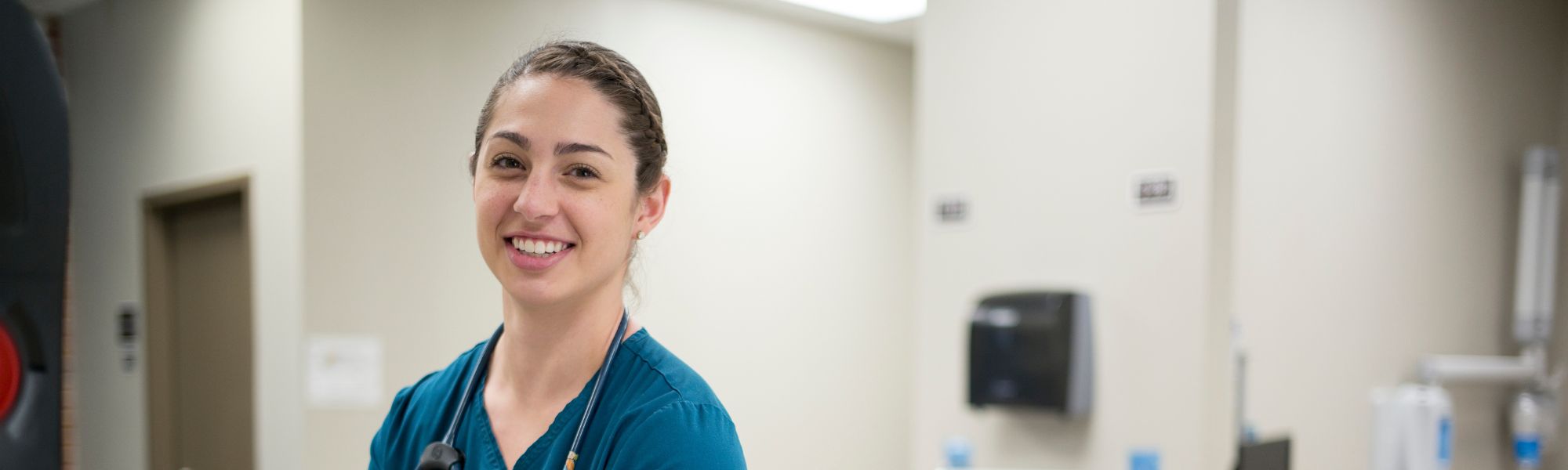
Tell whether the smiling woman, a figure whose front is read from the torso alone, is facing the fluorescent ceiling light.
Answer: no

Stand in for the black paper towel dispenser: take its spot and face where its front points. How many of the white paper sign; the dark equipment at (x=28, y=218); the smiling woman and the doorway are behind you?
0

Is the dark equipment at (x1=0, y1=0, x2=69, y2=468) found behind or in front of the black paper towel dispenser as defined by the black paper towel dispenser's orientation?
in front

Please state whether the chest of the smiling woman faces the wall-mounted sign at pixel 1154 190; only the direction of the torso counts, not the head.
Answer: no

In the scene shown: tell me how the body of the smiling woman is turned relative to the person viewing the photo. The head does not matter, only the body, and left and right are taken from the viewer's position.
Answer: facing the viewer and to the left of the viewer

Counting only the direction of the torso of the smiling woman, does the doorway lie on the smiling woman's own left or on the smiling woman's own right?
on the smiling woman's own right

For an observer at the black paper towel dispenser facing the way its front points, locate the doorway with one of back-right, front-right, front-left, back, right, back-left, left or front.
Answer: front-right

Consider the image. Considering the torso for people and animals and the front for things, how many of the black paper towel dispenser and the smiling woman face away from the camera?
0

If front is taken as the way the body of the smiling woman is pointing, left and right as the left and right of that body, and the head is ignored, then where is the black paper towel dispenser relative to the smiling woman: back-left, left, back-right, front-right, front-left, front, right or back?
back
